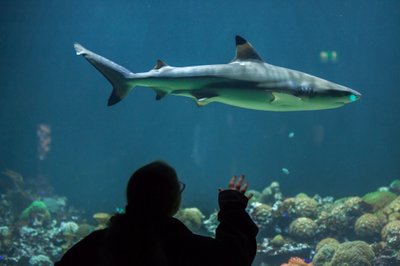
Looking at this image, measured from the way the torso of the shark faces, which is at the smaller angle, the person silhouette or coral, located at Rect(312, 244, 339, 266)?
the coral

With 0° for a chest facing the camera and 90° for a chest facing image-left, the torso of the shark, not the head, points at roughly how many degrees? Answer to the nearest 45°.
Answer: approximately 270°
